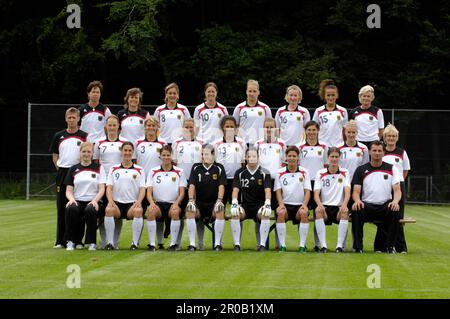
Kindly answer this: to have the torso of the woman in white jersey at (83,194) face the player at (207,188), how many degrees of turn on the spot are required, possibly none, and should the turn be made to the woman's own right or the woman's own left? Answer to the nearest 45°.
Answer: approximately 90° to the woman's own left

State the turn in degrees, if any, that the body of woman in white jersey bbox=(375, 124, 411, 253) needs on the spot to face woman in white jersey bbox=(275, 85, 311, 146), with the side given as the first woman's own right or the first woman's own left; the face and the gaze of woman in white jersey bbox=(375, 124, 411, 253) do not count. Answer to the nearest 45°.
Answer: approximately 90° to the first woman's own right

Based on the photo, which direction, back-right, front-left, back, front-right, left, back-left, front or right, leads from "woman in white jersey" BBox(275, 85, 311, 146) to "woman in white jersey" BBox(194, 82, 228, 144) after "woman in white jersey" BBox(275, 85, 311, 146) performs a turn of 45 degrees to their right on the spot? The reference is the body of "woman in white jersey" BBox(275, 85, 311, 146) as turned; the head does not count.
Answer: front-right

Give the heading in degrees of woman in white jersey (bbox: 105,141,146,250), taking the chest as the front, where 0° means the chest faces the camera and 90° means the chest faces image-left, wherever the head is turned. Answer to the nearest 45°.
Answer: approximately 0°

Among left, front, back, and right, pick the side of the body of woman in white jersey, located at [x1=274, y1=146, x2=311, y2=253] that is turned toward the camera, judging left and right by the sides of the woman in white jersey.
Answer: front

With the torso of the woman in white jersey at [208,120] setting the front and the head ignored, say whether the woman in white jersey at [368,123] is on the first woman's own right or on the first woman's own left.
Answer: on the first woman's own left

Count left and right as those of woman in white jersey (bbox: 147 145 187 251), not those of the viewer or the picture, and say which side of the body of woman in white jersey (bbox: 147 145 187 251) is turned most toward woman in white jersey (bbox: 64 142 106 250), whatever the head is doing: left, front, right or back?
right

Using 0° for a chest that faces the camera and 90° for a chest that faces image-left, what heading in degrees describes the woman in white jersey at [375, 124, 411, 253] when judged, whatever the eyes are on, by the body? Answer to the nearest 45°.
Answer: approximately 0°
